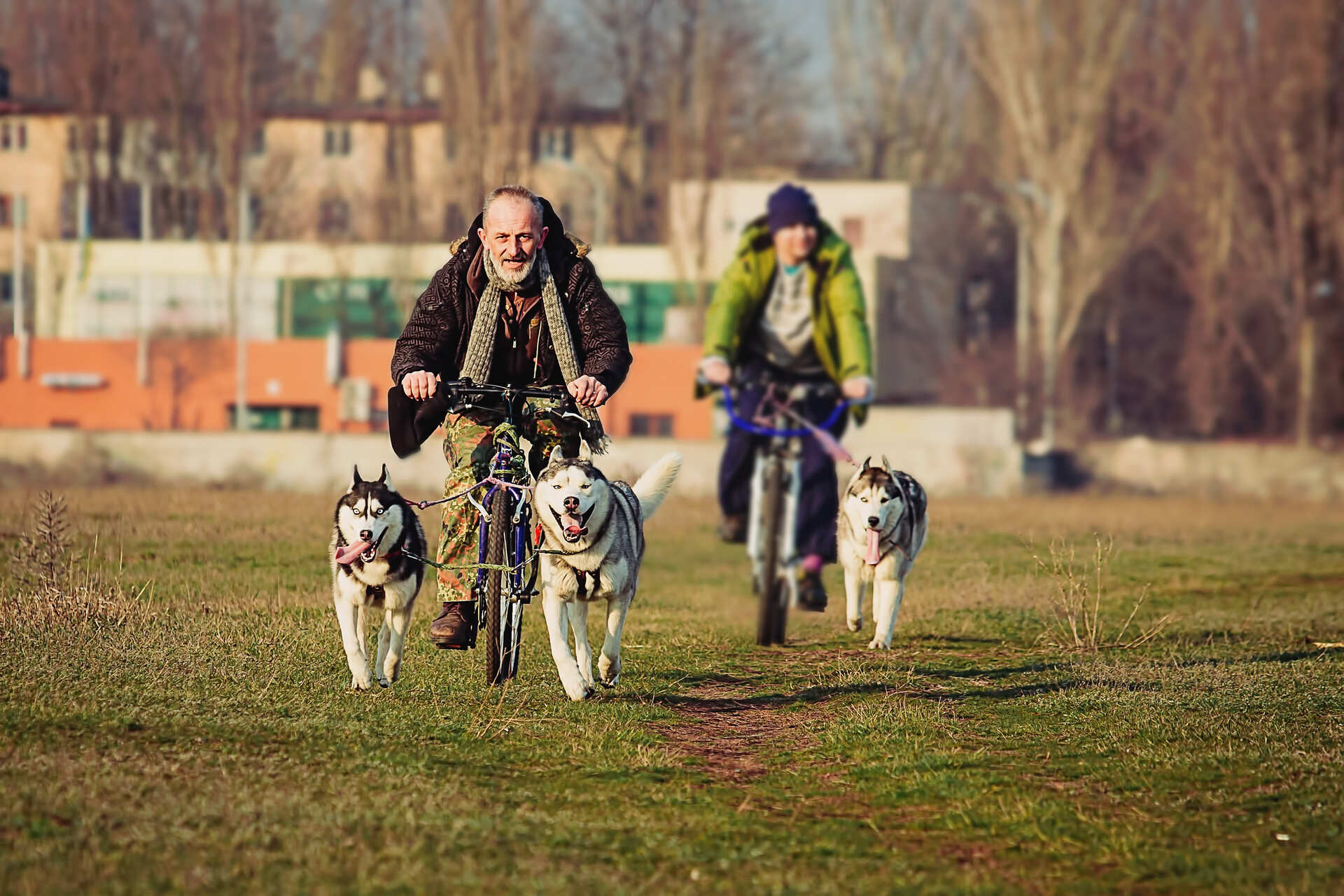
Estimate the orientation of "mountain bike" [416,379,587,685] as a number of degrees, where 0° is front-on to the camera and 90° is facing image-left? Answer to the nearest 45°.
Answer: approximately 0°

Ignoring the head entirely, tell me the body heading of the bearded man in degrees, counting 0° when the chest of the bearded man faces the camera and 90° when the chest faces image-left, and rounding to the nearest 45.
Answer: approximately 0°

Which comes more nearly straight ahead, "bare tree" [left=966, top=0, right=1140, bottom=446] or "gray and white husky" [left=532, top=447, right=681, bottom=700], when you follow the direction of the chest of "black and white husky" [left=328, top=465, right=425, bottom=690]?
the gray and white husky

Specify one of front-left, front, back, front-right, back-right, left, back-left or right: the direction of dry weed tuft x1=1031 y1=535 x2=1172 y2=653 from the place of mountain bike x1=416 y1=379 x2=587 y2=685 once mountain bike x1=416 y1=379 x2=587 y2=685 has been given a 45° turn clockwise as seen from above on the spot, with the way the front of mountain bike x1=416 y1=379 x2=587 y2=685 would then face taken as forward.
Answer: back

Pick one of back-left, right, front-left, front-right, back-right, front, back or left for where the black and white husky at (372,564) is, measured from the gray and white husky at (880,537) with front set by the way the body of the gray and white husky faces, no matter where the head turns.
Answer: front-right

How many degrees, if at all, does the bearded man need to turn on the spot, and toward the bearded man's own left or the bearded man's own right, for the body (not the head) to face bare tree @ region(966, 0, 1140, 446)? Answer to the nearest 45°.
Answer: approximately 180°

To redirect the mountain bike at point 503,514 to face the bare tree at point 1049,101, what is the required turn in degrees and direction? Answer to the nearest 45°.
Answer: approximately 180°

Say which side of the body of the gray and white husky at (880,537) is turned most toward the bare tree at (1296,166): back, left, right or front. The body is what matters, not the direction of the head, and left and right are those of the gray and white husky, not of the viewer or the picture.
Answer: back

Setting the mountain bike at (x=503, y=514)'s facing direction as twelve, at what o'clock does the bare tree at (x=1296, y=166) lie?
The bare tree is roughly at 7 o'clock from the mountain bike.
